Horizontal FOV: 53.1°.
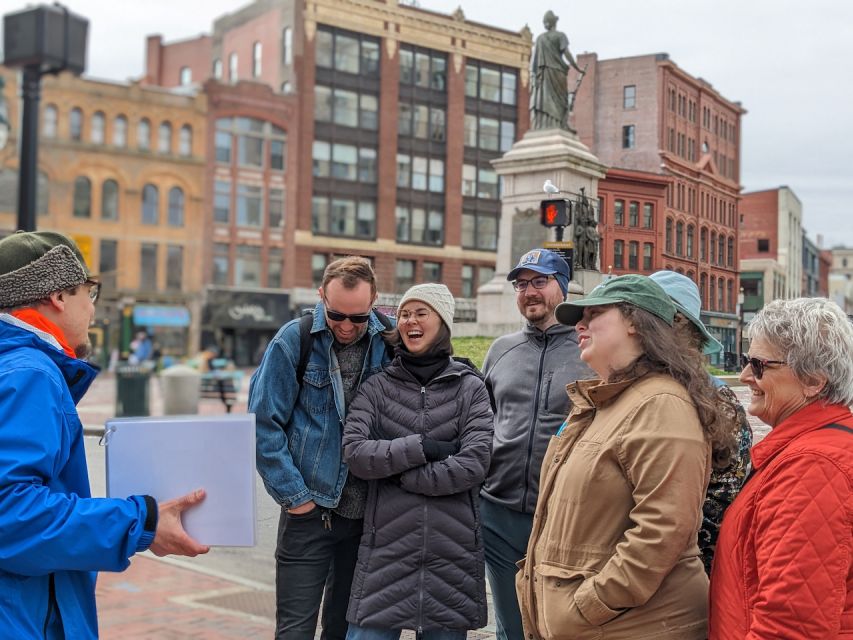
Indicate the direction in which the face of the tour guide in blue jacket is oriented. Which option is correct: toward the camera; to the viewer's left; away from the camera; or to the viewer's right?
to the viewer's right

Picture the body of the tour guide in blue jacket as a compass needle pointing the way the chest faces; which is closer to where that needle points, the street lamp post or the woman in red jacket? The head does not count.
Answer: the woman in red jacket

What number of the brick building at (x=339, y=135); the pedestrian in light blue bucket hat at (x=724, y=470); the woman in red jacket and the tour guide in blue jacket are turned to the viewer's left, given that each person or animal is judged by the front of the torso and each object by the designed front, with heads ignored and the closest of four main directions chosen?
2

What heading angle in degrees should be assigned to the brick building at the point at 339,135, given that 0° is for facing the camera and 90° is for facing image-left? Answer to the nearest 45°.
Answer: approximately 315°

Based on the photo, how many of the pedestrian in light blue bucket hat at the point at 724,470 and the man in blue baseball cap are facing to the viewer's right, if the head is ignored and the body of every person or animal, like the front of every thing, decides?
0

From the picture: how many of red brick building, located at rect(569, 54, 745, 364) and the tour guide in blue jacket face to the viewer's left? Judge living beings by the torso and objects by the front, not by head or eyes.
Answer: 0

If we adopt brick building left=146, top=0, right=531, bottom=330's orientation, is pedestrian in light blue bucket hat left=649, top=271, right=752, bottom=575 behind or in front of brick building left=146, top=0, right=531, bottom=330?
in front

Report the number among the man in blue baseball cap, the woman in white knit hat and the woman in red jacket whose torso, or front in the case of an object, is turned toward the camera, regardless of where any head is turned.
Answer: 2

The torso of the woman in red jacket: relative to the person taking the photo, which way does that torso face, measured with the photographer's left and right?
facing to the left of the viewer

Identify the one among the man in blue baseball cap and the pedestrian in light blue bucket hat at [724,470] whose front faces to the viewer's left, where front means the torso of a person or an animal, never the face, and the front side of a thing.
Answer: the pedestrian in light blue bucket hat

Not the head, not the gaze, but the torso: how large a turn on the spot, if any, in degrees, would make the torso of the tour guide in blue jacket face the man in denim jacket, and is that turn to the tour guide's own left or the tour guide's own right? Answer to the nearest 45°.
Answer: approximately 45° to the tour guide's own left

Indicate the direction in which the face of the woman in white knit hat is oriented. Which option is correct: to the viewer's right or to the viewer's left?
to the viewer's left

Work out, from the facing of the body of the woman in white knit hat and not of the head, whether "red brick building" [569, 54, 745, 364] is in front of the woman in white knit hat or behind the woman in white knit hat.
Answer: behind

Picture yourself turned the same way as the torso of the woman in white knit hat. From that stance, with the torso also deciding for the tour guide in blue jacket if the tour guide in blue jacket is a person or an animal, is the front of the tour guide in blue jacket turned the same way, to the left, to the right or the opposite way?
to the left

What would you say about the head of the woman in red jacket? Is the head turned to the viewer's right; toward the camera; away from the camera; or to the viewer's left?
to the viewer's left

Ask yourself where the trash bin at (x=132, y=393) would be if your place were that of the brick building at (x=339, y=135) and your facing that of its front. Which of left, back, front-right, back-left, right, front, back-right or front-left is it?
front-right
